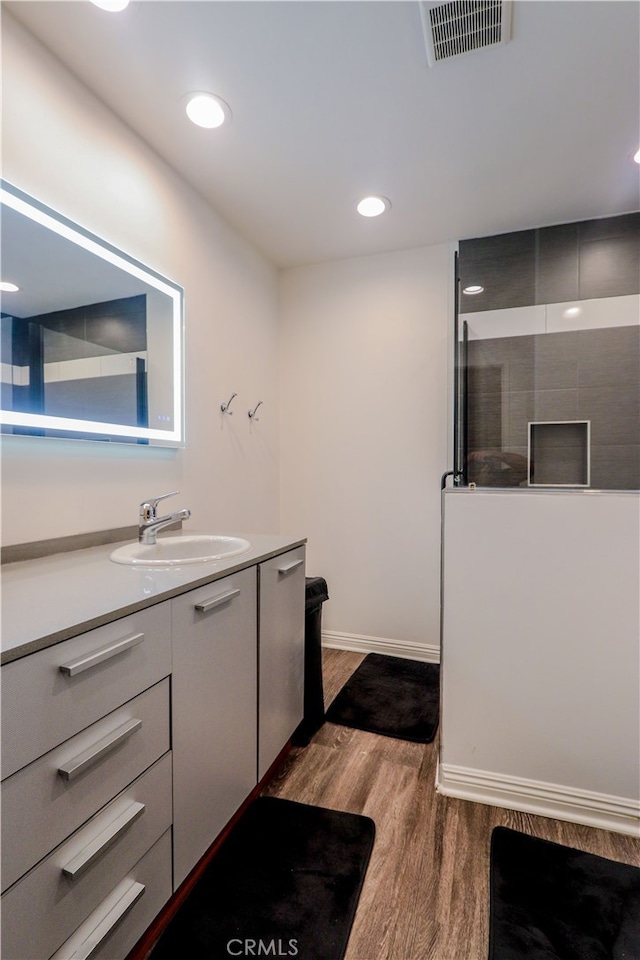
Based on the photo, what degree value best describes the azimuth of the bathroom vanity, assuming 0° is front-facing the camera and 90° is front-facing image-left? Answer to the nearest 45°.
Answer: approximately 315°

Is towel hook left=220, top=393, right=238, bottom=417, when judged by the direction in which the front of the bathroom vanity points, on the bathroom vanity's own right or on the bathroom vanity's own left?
on the bathroom vanity's own left

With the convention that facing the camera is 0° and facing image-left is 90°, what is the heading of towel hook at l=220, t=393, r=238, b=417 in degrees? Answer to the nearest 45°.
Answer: approximately 315°

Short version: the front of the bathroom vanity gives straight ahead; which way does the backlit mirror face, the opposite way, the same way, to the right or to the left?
the same way

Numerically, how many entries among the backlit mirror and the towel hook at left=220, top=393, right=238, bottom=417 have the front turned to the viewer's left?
0

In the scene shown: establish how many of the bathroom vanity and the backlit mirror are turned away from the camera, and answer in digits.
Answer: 0

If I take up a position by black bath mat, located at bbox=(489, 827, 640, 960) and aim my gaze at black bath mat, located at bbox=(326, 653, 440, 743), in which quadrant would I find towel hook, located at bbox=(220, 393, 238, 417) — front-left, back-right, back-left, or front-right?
front-left

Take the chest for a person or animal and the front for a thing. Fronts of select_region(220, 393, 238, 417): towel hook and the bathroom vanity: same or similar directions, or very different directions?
same or similar directions

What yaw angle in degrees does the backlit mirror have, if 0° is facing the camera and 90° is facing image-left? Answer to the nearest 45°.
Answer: approximately 315°

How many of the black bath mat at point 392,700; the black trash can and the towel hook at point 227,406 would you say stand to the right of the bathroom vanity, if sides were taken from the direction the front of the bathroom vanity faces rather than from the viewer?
0
